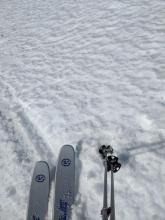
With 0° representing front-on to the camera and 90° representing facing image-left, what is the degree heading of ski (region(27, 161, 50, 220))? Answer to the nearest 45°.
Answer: approximately 180°

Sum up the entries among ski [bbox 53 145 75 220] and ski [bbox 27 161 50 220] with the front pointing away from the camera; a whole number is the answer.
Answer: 2

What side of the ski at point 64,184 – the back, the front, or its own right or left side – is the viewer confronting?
back
